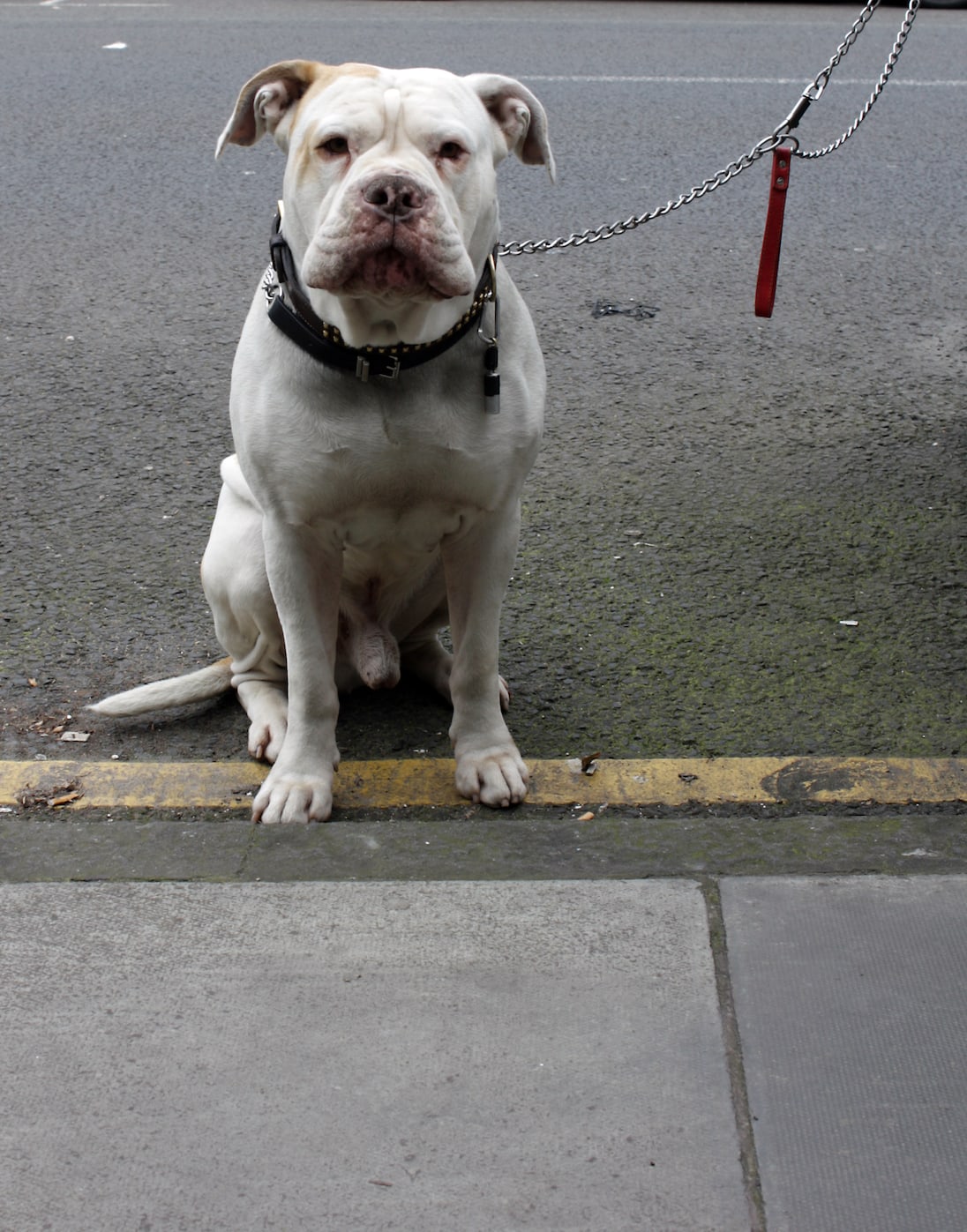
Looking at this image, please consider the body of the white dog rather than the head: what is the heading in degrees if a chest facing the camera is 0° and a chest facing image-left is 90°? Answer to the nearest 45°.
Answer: approximately 0°
